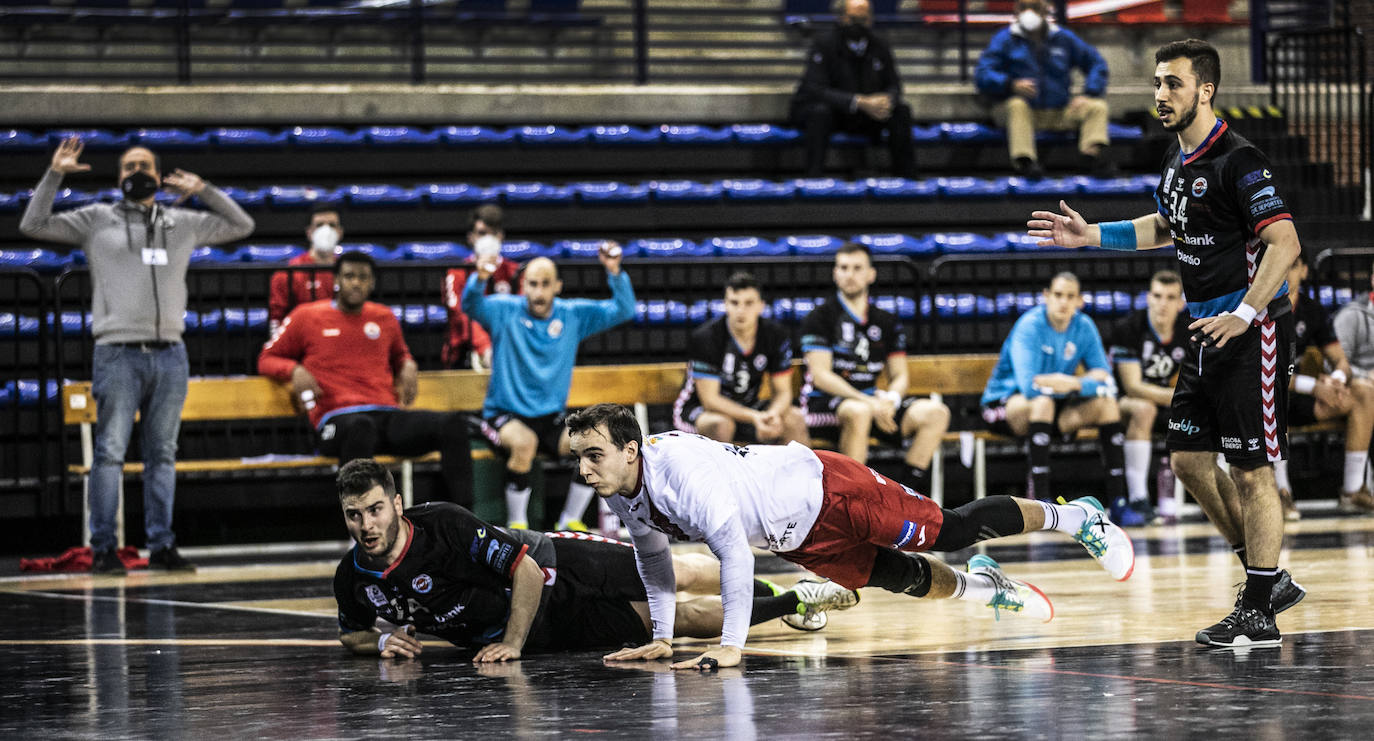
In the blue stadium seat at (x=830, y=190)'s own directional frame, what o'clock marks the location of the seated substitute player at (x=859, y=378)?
The seated substitute player is roughly at 12 o'clock from the blue stadium seat.

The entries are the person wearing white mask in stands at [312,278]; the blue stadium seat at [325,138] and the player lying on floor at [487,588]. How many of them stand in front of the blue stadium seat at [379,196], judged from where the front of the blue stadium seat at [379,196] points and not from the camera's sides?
2

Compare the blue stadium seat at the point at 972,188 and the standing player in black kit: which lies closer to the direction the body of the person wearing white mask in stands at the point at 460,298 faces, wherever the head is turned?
the standing player in black kit

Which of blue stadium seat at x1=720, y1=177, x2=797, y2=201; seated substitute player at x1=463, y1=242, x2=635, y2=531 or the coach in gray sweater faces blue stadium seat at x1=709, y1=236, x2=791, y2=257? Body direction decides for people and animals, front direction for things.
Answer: blue stadium seat at x1=720, y1=177, x2=797, y2=201

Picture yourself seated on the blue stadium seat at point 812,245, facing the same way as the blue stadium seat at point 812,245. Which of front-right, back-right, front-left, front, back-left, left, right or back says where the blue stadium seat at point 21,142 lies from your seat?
right

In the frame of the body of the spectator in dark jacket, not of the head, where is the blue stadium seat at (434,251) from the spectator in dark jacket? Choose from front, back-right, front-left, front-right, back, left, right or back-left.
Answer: front-right
